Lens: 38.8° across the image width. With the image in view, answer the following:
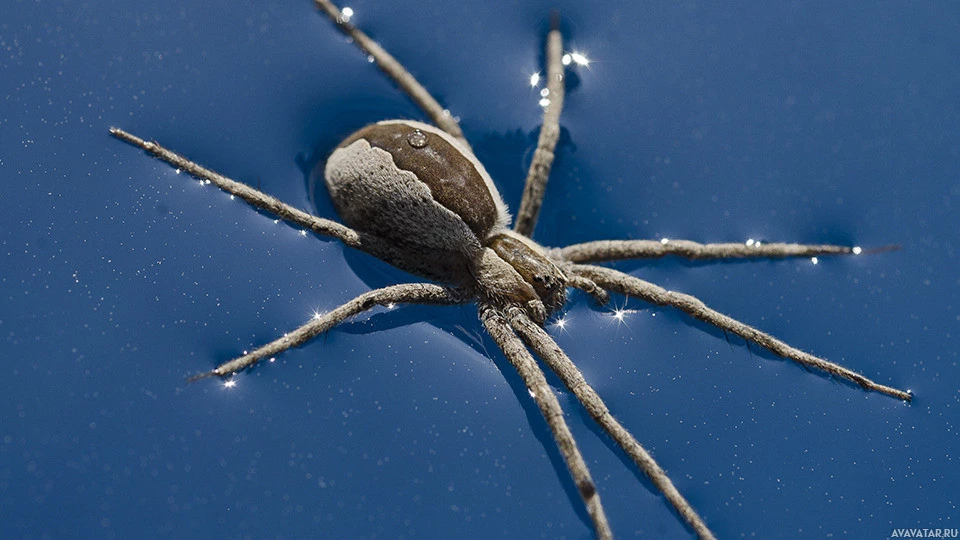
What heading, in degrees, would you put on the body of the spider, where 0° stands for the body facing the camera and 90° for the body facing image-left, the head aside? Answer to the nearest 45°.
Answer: approximately 315°
